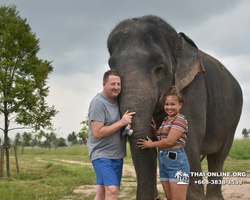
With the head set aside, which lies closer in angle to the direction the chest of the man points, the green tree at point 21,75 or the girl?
the girl

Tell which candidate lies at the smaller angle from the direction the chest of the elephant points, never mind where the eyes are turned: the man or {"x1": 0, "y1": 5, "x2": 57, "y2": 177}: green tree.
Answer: the man

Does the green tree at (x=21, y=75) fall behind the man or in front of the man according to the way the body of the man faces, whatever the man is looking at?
behind

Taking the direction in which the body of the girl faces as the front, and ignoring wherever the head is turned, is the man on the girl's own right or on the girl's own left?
on the girl's own right

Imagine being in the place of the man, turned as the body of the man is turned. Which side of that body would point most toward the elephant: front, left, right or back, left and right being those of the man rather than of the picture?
left

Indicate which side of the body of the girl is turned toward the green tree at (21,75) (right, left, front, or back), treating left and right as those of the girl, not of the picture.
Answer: right

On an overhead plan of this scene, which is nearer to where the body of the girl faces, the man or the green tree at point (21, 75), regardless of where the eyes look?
the man

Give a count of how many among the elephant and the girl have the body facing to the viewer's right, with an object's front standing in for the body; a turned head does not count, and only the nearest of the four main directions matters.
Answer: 0

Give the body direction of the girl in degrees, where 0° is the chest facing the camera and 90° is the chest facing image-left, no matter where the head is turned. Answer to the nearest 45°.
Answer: approximately 45°
